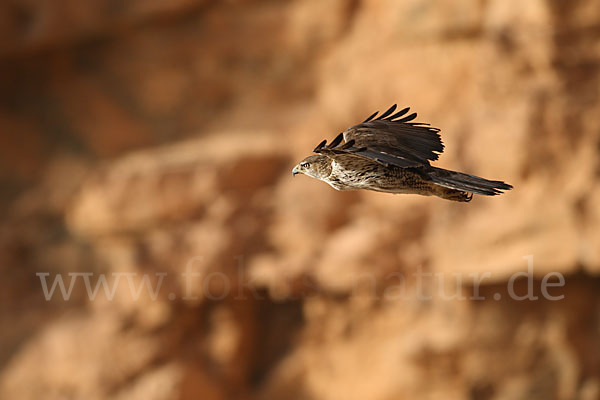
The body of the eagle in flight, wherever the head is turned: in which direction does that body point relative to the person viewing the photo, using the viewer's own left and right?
facing to the left of the viewer
